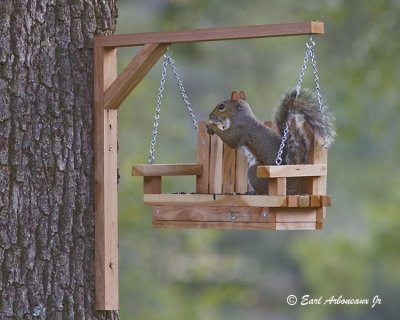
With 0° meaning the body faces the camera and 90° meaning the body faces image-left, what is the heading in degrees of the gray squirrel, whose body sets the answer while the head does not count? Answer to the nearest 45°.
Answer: approximately 90°

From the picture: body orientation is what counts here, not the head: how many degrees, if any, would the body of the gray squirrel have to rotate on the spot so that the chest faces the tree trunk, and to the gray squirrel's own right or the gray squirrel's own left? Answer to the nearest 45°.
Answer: approximately 45° to the gray squirrel's own left
